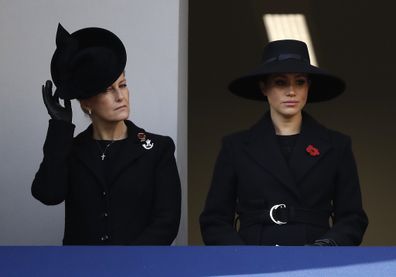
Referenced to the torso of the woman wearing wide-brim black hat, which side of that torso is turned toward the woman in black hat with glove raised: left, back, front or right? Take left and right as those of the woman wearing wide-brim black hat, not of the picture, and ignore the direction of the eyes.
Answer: right

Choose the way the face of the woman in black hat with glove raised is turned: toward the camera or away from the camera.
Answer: toward the camera

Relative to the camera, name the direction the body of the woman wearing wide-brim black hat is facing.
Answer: toward the camera
